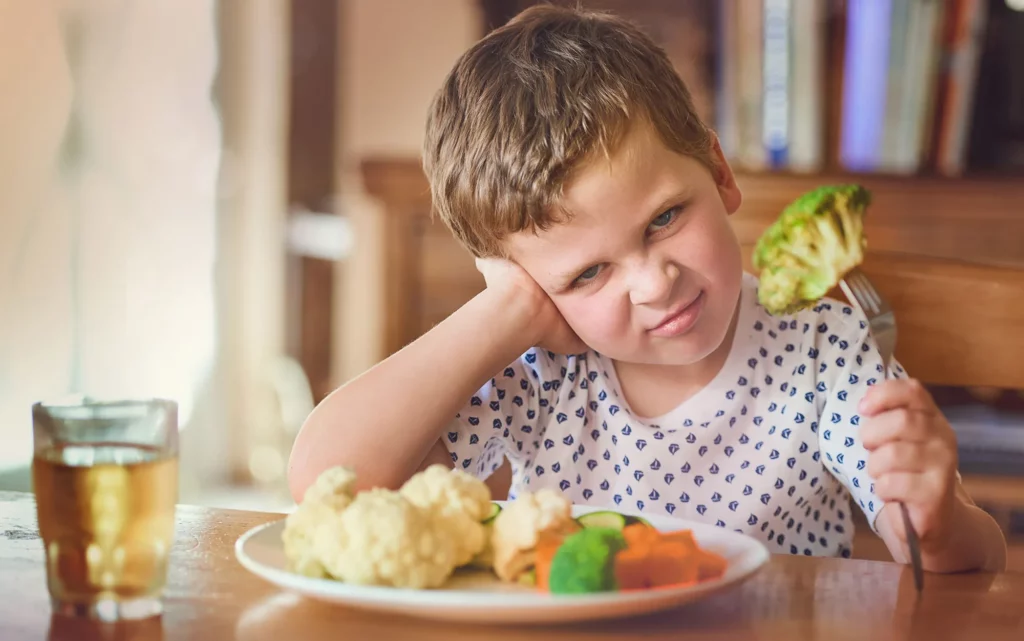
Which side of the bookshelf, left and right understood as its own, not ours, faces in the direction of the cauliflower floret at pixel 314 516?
front

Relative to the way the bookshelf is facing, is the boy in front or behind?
in front

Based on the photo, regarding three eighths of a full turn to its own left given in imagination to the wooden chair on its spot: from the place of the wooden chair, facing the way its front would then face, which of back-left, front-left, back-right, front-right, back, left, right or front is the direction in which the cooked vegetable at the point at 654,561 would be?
back-right

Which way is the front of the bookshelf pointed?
toward the camera

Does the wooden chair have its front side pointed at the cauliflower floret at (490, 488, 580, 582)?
yes

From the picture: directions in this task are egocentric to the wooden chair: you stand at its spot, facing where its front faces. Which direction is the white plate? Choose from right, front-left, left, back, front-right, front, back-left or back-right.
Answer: front

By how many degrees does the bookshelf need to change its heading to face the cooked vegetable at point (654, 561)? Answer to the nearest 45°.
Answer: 0° — it already faces it

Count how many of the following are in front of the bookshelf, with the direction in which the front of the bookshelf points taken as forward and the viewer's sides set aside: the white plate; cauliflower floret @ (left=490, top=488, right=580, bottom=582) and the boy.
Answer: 3

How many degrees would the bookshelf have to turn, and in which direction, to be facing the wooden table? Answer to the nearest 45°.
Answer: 0° — it already faces it

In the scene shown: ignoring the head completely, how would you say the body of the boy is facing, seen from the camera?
toward the camera

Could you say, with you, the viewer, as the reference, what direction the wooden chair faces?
facing the viewer
